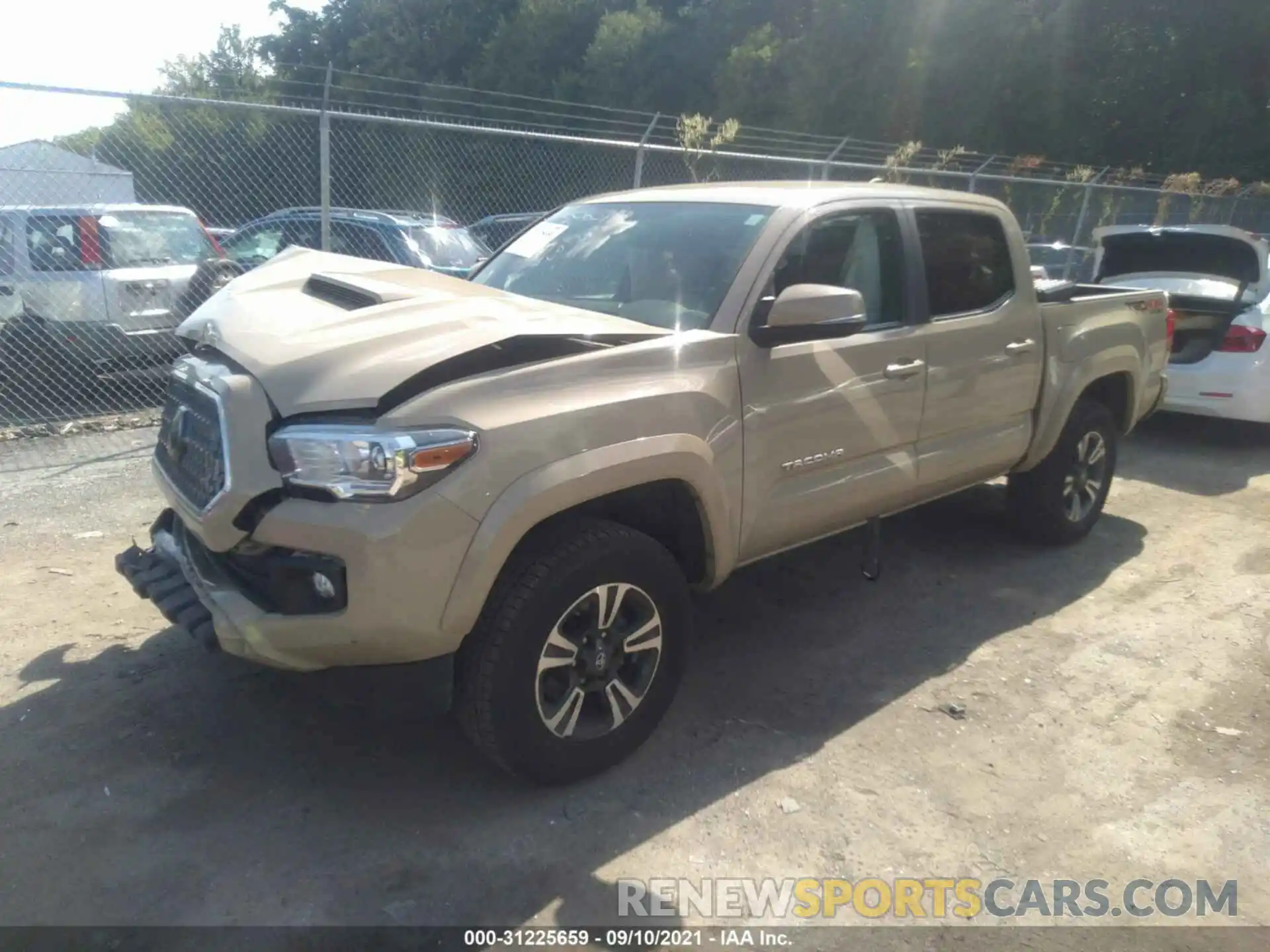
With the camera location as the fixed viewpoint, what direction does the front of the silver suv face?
facing away from the viewer and to the left of the viewer

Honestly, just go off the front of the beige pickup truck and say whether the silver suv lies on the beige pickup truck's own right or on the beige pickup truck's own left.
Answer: on the beige pickup truck's own right

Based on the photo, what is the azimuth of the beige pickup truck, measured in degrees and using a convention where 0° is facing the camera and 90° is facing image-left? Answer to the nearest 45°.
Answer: approximately 45°

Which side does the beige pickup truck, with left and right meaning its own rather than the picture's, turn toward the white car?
back

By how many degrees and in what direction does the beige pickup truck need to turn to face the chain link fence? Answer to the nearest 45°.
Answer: approximately 90° to its right
